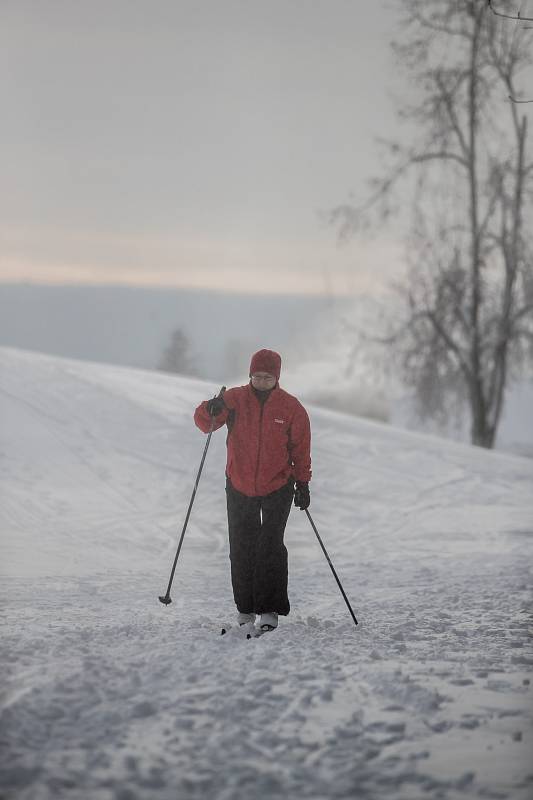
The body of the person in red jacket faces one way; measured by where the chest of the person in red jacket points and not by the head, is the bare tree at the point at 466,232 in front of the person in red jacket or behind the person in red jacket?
behind

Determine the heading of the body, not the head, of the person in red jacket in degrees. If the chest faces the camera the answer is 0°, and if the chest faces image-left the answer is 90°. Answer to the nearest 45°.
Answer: approximately 0°

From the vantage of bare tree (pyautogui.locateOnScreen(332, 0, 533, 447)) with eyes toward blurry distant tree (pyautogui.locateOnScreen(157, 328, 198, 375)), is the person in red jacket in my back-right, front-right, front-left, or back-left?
back-left

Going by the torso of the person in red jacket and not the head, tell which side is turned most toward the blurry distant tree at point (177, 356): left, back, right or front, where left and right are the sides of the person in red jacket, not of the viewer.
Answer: back
